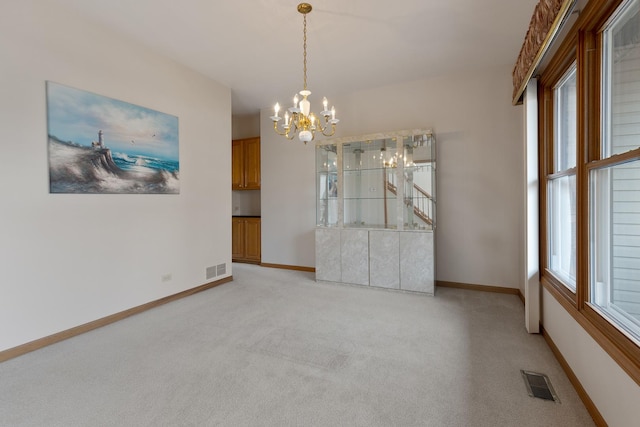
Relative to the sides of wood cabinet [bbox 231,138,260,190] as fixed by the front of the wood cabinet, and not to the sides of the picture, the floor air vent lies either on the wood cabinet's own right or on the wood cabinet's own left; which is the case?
on the wood cabinet's own left

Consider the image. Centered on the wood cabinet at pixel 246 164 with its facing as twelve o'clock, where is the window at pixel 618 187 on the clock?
The window is roughly at 10 o'clock from the wood cabinet.

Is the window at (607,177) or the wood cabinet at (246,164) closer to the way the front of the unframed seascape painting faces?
the window

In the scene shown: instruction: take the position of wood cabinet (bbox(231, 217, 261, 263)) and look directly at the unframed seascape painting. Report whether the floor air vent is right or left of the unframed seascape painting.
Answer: left

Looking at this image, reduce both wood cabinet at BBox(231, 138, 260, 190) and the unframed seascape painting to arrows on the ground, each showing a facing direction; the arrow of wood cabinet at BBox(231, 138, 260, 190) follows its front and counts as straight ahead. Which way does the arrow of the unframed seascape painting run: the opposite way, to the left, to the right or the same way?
to the left

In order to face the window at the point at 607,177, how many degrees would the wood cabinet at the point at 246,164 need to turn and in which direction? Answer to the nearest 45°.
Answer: approximately 45° to its left

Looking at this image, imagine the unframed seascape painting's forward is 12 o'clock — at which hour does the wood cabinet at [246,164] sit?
The wood cabinet is roughly at 9 o'clock from the unframed seascape painting.

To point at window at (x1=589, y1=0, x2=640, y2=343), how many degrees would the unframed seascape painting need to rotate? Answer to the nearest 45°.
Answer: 0° — it already faces it

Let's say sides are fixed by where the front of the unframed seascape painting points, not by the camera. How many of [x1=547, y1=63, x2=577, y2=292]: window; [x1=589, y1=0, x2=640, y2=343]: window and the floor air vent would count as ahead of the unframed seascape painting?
3
